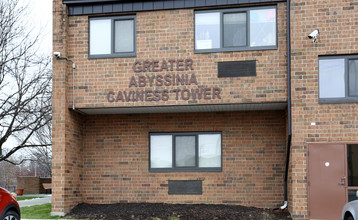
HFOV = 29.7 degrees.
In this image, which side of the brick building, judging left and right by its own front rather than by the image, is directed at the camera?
front
